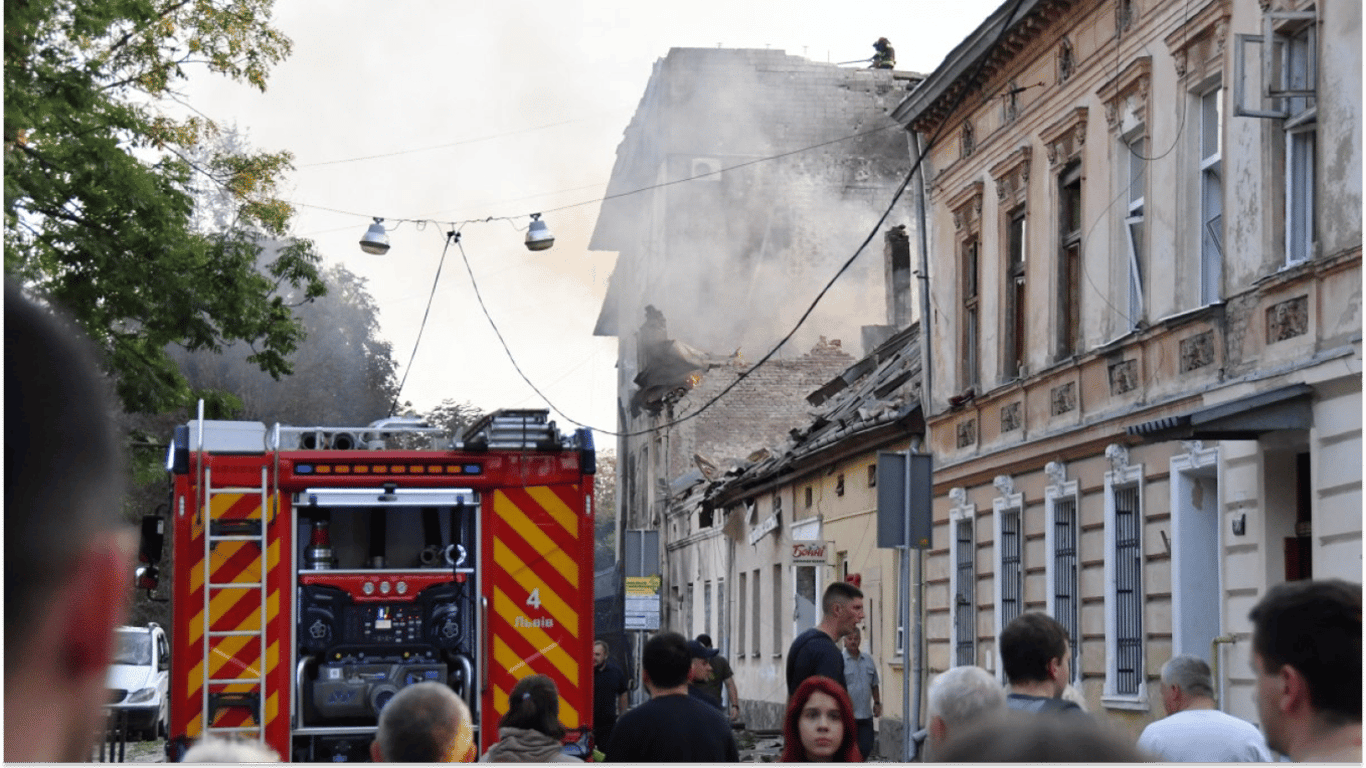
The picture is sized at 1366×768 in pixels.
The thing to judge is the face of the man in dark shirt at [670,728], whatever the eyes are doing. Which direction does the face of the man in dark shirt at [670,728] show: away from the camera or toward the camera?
away from the camera

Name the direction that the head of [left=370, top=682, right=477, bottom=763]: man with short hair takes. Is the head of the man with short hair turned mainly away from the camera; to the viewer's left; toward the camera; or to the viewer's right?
away from the camera

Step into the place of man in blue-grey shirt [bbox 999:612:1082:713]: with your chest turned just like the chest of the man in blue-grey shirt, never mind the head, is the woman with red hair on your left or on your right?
on your left

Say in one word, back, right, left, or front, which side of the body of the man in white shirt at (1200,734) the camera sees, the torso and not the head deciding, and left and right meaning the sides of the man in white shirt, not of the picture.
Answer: back

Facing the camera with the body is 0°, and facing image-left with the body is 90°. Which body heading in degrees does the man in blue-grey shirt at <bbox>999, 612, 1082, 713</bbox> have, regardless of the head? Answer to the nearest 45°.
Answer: approximately 225°

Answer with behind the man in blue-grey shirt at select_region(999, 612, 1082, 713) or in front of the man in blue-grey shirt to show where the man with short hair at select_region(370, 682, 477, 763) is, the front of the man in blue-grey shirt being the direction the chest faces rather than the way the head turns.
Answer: behind

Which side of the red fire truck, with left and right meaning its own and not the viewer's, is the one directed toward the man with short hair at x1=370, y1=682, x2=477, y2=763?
back

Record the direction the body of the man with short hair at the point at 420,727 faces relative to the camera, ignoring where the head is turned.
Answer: away from the camera
